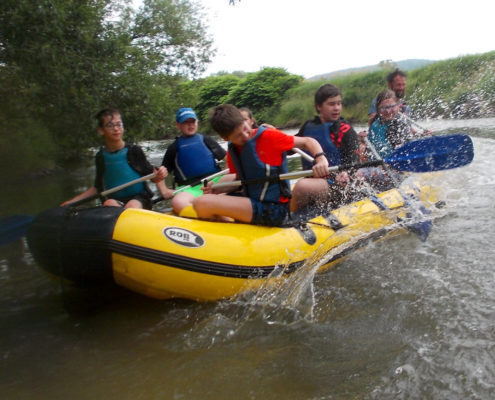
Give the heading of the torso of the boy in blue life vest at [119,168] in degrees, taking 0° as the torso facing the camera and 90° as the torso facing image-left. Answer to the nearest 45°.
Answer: approximately 0°

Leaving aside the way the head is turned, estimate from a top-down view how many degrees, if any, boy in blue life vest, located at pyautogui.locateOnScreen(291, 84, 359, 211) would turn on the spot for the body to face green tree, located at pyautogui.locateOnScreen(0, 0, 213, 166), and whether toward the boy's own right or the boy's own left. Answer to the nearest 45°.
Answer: approximately 90° to the boy's own right

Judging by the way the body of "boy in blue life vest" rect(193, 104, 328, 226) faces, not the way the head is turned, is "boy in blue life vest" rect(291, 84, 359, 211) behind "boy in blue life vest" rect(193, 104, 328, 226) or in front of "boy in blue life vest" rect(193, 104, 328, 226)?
behind

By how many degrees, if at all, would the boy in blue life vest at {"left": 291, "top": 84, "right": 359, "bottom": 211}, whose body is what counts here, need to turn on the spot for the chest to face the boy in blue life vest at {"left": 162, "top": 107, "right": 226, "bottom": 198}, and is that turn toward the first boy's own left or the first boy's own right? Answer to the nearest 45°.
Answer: approximately 45° to the first boy's own right

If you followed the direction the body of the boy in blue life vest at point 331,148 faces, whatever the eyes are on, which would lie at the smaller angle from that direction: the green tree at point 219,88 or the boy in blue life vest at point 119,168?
the boy in blue life vest

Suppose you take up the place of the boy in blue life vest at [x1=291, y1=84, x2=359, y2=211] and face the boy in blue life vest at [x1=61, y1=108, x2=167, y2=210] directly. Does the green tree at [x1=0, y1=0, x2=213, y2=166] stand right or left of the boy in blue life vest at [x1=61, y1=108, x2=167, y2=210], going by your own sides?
right

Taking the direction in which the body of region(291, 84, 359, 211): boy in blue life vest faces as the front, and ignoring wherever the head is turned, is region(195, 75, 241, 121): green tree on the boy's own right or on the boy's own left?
on the boy's own right

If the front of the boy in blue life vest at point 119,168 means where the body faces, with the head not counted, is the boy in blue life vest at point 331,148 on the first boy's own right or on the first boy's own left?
on the first boy's own left

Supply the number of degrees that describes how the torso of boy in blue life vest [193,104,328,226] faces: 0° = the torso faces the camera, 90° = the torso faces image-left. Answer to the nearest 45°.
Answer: approximately 45°

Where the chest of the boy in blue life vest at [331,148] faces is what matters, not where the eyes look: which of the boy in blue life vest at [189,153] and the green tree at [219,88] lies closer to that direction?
the boy in blue life vest
